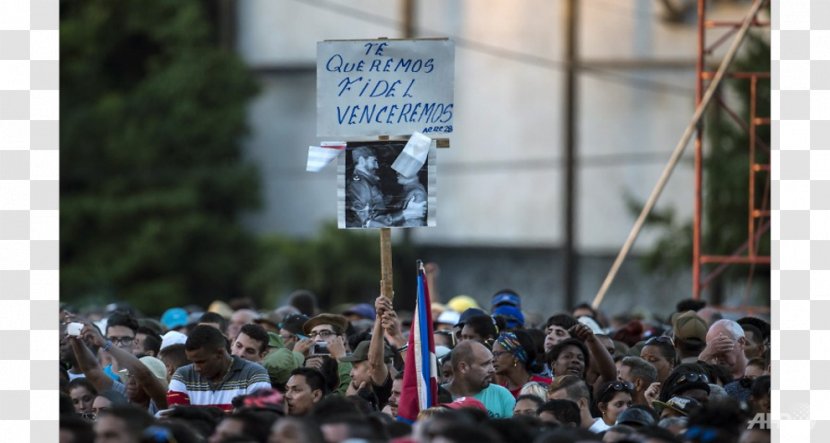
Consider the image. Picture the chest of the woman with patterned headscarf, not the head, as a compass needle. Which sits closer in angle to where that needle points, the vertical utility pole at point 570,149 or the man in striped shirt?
the man in striped shirt

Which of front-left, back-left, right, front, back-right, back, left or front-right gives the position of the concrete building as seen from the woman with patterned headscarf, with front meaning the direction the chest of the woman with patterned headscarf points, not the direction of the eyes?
back-right

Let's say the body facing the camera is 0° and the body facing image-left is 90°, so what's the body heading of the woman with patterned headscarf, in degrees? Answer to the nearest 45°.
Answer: approximately 45°

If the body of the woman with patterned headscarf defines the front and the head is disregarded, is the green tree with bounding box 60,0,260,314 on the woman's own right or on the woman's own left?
on the woman's own right

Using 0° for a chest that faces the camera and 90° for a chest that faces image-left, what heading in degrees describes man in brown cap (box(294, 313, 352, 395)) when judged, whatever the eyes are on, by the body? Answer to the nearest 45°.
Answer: approximately 45°

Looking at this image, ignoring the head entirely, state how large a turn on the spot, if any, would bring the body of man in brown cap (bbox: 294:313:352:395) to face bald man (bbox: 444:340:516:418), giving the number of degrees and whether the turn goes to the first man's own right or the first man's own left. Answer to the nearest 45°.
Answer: approximately 90° to the first man's own left

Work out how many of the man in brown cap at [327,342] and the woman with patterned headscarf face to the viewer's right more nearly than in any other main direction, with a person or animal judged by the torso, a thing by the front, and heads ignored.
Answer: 0

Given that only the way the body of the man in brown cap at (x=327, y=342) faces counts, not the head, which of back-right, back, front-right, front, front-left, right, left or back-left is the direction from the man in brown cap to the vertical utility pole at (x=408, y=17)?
back-right

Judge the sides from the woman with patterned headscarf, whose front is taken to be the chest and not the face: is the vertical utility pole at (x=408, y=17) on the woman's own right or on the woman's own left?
on the woman's own right

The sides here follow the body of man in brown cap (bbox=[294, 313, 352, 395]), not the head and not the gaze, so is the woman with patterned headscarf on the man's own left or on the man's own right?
on the man's own left
